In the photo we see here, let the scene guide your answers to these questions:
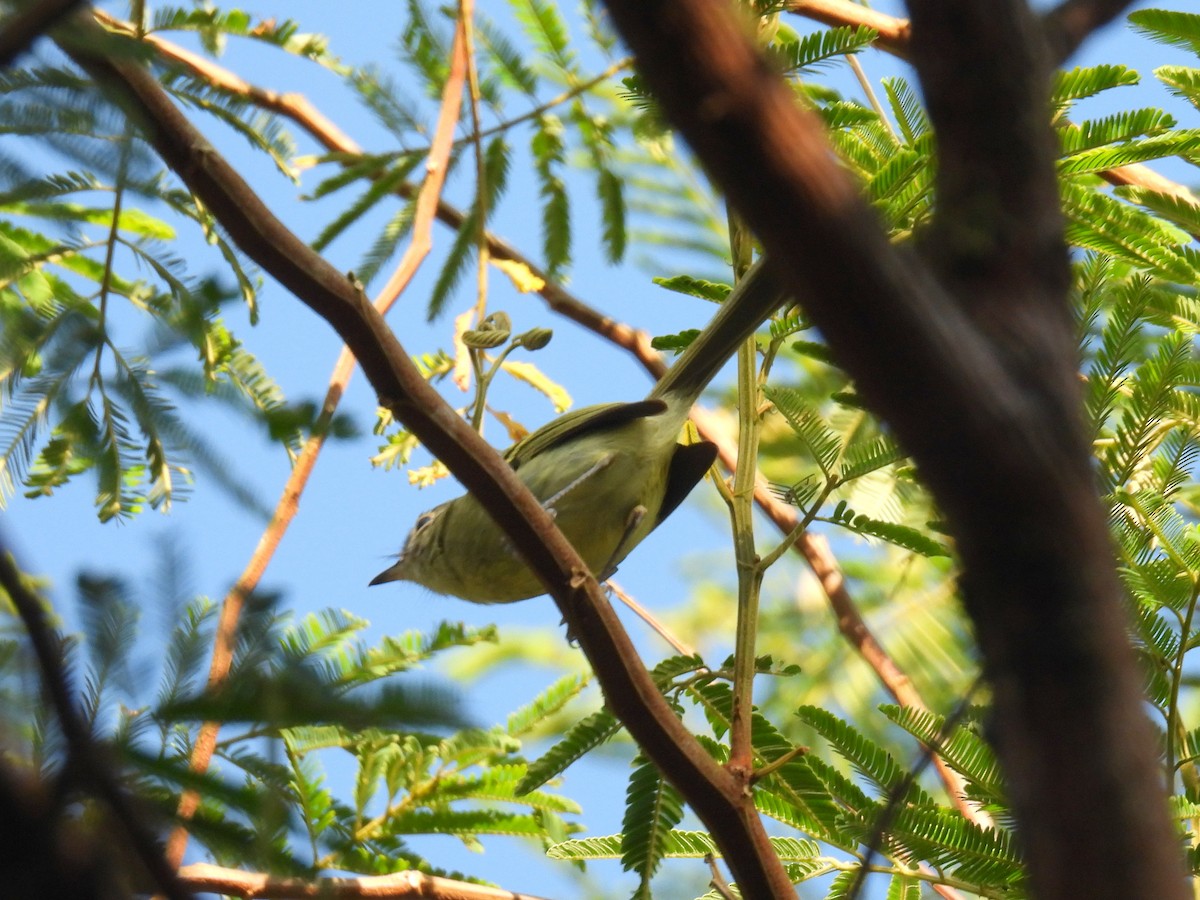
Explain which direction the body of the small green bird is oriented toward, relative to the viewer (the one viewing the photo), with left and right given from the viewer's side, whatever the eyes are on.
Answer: facing to the left of the viewer

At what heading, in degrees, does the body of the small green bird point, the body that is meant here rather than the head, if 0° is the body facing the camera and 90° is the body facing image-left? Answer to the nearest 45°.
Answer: approximately 90°
